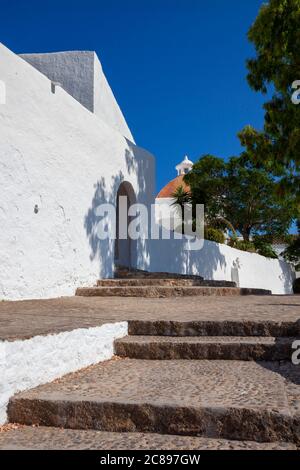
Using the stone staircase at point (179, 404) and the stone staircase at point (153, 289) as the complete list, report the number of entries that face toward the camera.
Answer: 2

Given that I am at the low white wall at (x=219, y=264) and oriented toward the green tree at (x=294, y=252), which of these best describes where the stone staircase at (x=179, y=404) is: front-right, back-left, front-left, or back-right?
back-right

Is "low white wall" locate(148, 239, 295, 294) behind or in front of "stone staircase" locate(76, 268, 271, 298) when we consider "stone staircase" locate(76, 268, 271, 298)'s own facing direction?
behind

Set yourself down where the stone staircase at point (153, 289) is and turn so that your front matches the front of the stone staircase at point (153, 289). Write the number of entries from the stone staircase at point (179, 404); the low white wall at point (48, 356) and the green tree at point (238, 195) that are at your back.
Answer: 1

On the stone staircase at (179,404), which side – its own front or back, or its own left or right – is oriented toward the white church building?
back

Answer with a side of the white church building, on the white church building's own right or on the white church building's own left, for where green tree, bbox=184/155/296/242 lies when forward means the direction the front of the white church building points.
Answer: on the white church building's own left

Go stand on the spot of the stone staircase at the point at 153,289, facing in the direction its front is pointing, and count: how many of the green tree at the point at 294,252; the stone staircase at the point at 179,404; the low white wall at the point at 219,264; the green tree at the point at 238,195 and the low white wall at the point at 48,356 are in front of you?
2

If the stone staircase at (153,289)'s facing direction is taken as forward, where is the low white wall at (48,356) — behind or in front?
in front

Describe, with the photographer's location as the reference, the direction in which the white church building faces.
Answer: facing the viewer and to the right of the viewer

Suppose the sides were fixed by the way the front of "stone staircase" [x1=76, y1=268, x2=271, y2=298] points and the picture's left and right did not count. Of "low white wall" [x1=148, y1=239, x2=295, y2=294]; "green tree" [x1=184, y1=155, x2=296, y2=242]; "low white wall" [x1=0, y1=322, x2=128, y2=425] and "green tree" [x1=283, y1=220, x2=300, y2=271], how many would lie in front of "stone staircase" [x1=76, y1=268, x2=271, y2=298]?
1

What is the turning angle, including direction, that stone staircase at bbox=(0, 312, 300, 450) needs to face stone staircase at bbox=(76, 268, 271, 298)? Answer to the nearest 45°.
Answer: approximately 180°

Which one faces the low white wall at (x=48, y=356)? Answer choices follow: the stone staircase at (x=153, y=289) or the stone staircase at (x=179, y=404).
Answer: the stone staircase at (x=153, y=289)

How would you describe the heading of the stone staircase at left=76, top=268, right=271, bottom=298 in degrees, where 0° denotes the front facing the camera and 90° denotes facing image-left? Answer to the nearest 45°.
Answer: approximately 0°
